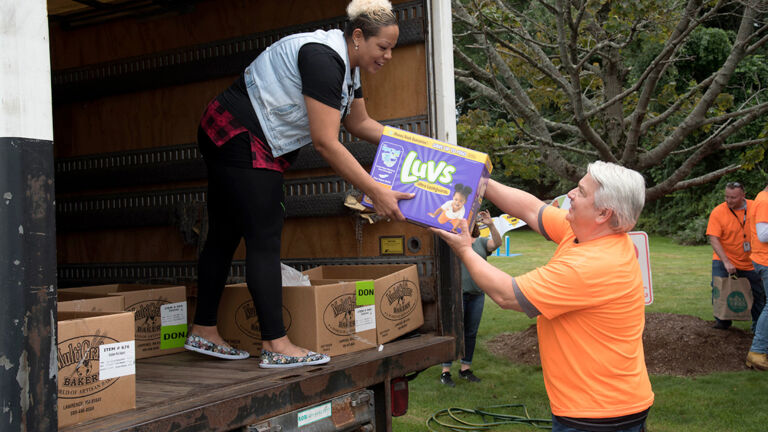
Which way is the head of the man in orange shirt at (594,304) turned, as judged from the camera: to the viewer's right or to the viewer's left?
to the viewer's left

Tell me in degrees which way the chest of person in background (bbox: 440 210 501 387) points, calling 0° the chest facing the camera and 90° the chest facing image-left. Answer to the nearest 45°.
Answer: approximately 315°

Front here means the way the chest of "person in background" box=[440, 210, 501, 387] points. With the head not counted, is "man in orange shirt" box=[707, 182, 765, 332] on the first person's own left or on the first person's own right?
on the first person's own left

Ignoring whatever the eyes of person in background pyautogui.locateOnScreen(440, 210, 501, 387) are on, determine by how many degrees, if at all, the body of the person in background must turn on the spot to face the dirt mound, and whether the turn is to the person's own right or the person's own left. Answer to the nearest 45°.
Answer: approximately 90° to the person's own left

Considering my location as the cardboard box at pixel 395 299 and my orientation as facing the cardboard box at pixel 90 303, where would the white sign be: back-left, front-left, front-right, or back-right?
back-right

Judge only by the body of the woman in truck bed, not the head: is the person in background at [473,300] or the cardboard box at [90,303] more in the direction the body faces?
the person in background

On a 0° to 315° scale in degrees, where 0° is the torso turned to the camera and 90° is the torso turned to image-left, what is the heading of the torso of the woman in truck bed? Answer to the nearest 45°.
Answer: approximately 270°

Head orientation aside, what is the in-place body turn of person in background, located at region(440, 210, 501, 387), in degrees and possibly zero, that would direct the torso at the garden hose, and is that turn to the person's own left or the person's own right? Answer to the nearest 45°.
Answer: approximately 45° to the person's own right
